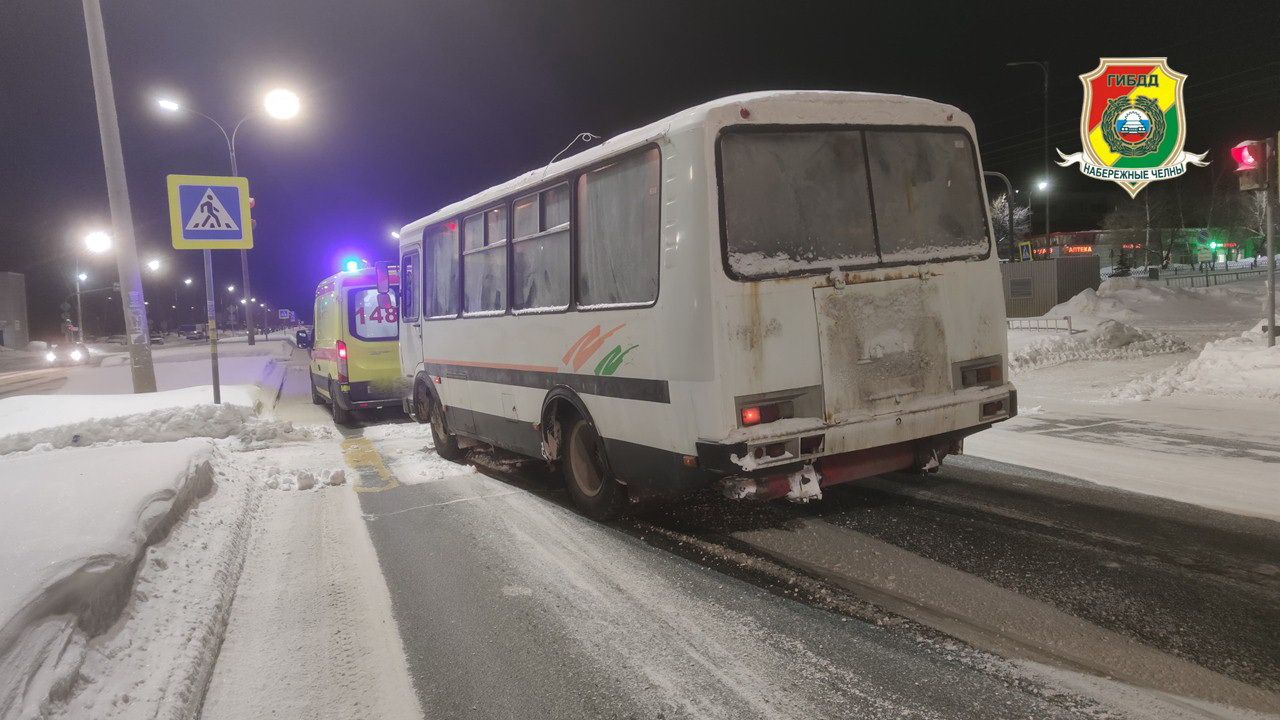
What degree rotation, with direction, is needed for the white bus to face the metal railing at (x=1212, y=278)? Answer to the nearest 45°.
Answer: approximately 90° to its right

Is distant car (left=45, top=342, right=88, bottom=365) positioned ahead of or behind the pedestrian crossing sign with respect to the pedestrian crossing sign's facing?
behind

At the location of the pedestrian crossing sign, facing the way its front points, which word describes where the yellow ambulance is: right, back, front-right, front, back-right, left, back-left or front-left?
left

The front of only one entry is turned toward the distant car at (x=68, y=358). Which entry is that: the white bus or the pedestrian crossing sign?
the white bus

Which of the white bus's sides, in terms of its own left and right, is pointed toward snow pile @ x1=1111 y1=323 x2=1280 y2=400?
right

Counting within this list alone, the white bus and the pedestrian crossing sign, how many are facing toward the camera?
1

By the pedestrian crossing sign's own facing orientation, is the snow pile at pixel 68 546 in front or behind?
in front

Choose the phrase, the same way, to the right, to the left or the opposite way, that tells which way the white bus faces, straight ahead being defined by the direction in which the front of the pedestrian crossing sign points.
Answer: the opposite way

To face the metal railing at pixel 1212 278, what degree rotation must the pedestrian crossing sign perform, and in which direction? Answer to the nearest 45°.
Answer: approximately 90° to its left

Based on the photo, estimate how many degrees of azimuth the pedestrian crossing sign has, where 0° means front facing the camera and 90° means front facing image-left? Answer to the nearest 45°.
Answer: approximately 0°

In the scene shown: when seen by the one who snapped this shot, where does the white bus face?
facing away from the viewer and to the left of the viewer

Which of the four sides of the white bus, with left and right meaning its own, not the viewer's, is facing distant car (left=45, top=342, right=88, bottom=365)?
front

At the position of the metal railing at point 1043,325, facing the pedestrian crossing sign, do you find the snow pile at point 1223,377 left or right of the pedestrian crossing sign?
left
